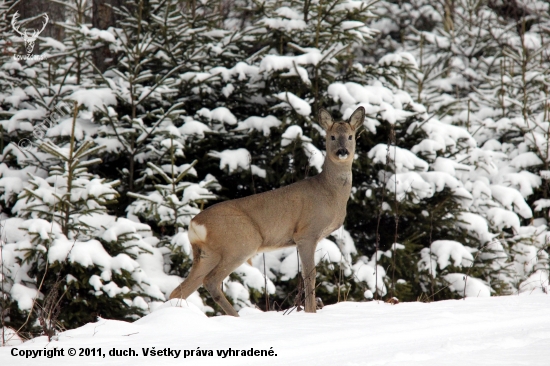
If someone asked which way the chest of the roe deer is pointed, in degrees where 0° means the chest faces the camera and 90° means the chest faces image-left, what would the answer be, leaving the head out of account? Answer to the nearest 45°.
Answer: approximately 270°
